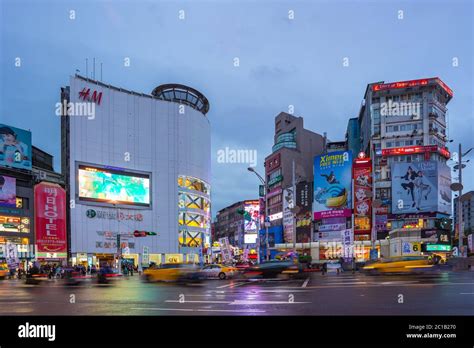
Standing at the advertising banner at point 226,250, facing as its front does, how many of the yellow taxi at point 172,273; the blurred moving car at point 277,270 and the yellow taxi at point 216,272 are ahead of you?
3

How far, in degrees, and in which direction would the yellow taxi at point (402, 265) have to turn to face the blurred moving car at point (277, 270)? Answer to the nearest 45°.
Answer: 0° — it already faces it

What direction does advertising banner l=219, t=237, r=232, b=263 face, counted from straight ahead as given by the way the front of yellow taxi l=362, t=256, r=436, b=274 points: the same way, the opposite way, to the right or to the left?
to the left

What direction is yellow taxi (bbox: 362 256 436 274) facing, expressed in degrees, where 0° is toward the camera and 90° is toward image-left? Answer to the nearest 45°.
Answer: approximately 90°

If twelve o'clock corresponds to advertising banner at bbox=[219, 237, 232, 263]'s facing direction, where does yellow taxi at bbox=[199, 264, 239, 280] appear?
The yellow taxi is roughly at 12 o'clock from the advertising banner.
